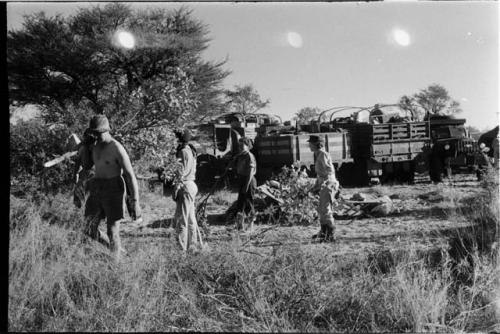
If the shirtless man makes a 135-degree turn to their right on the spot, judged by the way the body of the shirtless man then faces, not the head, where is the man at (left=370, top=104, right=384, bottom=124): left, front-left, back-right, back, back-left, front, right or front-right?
front-right

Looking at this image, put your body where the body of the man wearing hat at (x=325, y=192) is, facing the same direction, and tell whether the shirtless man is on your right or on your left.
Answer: on your left

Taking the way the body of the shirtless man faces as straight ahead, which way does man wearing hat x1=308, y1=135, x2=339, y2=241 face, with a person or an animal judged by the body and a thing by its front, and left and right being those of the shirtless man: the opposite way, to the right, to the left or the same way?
to the right

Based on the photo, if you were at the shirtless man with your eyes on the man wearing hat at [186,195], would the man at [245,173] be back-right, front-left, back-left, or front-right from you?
front-left

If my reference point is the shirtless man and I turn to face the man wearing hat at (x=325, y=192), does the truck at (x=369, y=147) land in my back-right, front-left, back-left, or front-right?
front-left

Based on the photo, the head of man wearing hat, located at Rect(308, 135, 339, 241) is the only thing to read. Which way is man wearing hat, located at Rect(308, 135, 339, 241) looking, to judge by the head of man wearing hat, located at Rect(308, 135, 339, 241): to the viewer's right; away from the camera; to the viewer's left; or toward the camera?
to the viewer's left

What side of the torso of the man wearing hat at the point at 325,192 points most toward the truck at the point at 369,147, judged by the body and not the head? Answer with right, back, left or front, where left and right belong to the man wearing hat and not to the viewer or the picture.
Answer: right

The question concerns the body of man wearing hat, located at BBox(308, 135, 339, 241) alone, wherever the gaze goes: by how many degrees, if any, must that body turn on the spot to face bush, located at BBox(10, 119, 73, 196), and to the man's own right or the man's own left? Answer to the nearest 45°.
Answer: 0° — they already face it

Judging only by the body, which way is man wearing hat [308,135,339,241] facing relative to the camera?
to the viewer's left

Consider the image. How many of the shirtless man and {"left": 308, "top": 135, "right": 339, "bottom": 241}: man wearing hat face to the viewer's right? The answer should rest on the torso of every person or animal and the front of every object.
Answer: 0

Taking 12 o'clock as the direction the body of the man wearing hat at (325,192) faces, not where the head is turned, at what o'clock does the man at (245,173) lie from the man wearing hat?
The man is roughly at 1 o'clock from the man wearing hat.

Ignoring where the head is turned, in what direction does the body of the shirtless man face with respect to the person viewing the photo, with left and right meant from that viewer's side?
facing the viewer and to the left of the viewer

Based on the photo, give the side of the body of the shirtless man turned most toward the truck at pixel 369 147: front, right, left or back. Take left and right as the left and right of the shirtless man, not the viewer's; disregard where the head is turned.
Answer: back

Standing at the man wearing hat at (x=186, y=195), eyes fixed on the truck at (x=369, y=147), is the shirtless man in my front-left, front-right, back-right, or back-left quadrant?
back-left
